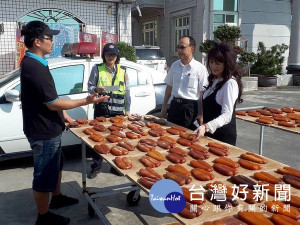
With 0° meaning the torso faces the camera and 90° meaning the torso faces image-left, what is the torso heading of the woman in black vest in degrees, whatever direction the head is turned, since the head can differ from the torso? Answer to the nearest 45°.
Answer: approximately 45°

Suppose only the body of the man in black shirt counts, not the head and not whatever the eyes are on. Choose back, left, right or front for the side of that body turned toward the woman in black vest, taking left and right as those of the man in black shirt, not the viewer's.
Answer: front

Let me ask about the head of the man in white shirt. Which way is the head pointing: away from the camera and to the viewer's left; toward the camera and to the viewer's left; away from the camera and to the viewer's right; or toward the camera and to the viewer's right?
toward the camera and to the viewer's left

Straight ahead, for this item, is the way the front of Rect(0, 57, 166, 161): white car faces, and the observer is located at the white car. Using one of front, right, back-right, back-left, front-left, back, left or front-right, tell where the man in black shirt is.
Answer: front-left

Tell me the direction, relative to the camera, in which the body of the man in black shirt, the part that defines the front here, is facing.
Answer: to the viewer's right

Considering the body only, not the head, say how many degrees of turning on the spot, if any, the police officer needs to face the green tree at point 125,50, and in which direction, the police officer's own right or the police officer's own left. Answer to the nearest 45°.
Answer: approximately 180°

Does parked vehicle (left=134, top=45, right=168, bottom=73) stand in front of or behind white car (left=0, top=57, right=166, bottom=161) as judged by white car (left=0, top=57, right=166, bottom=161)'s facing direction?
behind

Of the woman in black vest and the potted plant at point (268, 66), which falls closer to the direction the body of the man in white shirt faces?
the woman in black vest

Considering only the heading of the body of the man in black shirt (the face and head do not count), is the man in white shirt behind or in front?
in front
